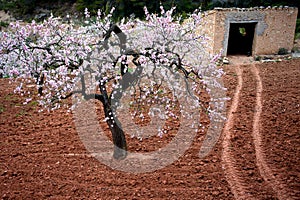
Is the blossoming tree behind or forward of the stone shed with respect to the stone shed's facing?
forward

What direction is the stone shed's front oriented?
toward the camera
